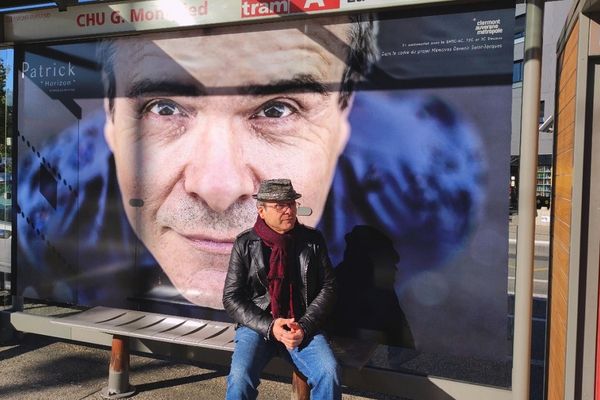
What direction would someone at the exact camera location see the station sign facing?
facing the viewer

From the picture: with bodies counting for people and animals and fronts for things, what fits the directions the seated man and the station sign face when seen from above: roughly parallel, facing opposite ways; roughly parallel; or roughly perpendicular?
roughly parallel

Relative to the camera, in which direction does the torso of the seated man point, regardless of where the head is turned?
toward the camera

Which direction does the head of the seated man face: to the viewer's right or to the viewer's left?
to the viewer's right

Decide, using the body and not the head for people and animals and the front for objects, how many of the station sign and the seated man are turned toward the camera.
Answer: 2

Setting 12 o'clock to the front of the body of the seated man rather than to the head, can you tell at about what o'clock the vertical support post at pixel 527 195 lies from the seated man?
The vertical support post is roughly at 9 o'clock from the seated man.

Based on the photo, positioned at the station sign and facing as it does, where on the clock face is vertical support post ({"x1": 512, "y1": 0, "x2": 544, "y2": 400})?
The vertical support post is roughly at 10 o'clock from the station sign.
